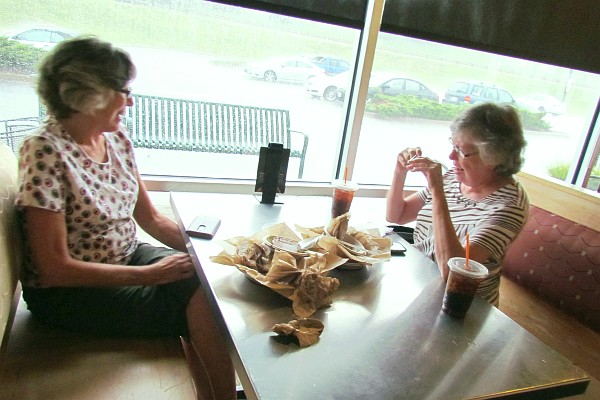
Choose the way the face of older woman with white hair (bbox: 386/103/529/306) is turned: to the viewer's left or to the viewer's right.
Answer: to the viewer's left

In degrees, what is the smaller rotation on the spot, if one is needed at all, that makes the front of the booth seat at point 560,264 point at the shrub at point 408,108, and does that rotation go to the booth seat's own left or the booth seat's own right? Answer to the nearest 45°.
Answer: approximately 90° to the booth seat's own right

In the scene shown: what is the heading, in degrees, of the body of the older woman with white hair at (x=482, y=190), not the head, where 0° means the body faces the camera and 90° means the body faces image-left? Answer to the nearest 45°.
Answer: approximately 45°

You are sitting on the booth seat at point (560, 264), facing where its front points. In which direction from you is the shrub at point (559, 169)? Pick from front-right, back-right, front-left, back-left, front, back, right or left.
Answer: back-right

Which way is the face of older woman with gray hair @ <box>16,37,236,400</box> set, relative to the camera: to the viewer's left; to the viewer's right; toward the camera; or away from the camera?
to the viewer's right

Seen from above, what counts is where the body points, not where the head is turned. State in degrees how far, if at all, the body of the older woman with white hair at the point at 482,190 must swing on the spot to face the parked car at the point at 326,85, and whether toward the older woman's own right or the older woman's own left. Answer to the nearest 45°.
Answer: approximately 90° to the older woman's own right

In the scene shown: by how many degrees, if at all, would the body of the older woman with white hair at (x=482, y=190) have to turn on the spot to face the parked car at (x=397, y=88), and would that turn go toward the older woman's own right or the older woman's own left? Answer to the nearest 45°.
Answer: approximately 90° to the older woman's own right

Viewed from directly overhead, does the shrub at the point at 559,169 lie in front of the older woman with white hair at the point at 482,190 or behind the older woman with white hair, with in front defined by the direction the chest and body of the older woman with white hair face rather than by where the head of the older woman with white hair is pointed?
behind
